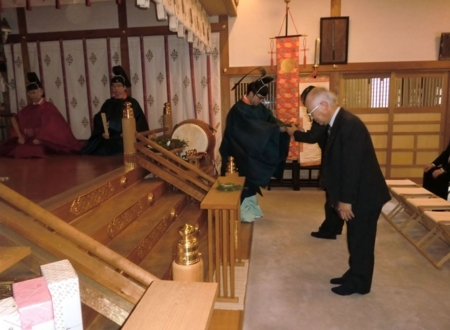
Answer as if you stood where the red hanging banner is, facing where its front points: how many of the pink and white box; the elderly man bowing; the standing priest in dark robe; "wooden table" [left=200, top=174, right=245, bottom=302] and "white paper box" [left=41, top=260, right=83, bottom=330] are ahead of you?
5

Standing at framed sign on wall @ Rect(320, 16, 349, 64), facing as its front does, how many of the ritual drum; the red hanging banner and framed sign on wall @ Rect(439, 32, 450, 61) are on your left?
1

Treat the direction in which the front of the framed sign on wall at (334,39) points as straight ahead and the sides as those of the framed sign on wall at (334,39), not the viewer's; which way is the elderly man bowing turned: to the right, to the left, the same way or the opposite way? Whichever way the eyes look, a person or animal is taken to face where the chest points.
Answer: to the right

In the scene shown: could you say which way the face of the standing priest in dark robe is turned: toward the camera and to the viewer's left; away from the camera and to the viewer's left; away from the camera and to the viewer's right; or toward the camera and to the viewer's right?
toward the camera and to the viewer's right

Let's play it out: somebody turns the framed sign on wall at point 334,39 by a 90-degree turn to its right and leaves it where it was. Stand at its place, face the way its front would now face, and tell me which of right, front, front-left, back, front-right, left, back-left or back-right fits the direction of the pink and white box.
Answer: left

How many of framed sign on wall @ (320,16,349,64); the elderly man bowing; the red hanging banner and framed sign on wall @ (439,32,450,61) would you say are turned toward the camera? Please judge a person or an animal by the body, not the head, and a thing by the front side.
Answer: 3

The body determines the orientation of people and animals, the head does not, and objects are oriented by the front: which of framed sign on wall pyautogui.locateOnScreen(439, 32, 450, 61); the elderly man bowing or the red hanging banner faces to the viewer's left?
the elderly man bowing

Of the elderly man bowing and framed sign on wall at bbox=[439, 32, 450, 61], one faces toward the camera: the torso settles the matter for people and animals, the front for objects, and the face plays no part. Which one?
the framed sign on wall

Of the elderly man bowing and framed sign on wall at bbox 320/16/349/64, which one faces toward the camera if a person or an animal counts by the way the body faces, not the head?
the framed sign on wall

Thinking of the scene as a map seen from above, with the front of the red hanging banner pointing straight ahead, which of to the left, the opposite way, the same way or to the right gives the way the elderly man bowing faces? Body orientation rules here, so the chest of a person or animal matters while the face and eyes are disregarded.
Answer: to the right

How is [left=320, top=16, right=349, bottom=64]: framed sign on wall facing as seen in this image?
toward the camera

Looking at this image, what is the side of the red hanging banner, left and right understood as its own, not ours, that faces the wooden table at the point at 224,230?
front

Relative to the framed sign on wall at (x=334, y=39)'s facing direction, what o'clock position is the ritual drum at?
The ritual drum is roughly at 2 o'clock from the framed sign on wall.

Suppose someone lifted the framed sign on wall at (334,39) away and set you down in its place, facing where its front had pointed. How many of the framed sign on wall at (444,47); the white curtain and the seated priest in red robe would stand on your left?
1

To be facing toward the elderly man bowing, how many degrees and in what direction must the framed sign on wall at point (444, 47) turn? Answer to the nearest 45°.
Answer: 0° — it already faces them

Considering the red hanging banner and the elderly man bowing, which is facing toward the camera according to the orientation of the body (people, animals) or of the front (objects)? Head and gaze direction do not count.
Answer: the red hanging banner

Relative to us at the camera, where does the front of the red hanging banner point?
facing the viewer

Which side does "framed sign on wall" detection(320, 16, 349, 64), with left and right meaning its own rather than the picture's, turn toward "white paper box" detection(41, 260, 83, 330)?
front
